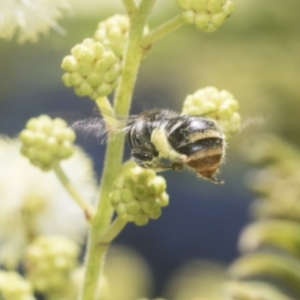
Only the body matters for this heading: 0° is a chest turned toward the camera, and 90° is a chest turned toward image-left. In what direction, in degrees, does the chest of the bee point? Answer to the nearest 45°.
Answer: approximately 90°
